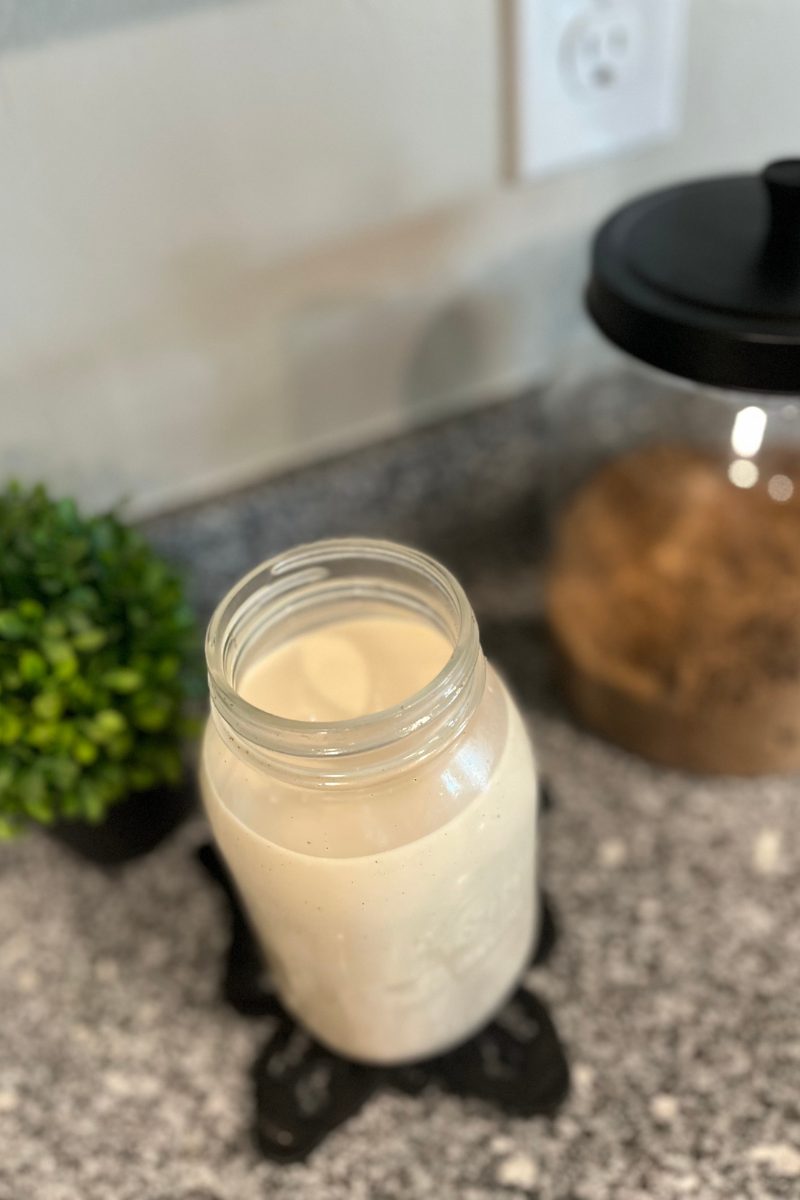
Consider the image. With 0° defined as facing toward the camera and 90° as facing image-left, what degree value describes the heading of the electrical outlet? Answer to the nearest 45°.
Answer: approximately 315°
